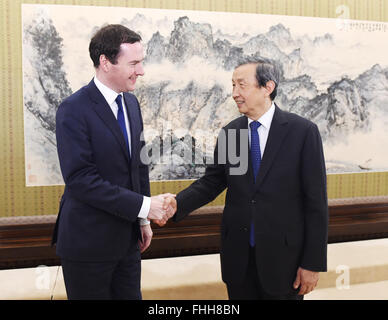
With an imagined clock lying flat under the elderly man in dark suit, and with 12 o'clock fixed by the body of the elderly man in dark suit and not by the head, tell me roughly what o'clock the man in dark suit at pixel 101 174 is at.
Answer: The man in dark suit is roughly at 1 o'clock from the elderly man in dark suit.

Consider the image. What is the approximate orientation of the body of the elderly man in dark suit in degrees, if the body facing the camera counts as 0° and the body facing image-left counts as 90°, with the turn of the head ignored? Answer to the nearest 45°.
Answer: approximately 45°

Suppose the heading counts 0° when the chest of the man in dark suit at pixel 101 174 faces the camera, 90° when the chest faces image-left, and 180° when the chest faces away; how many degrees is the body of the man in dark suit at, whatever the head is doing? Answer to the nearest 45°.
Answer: approximately 315°

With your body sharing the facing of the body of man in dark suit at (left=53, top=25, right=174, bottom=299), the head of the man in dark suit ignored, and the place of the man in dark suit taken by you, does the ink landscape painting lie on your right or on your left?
on your left

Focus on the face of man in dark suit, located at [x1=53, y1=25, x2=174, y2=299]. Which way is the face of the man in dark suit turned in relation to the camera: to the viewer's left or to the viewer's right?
to the viewer's right

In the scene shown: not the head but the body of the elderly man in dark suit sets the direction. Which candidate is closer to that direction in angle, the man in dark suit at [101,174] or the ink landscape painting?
the man in dark suit

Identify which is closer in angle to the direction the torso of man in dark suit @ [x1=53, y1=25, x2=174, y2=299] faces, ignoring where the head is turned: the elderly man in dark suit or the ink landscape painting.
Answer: the elderly man in dark suit

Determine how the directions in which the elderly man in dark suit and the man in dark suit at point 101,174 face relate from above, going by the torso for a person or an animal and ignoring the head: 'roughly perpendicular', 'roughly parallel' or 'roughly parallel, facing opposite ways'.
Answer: roughly perpendicular
